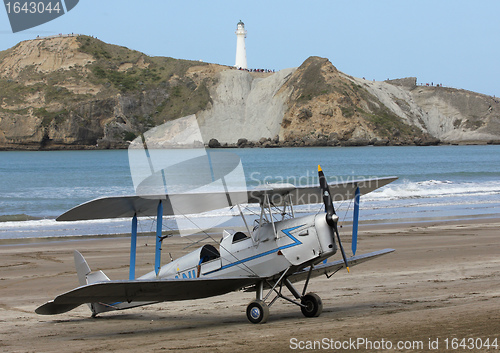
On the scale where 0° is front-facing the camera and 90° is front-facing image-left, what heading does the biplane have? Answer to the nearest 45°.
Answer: approximately 315°
